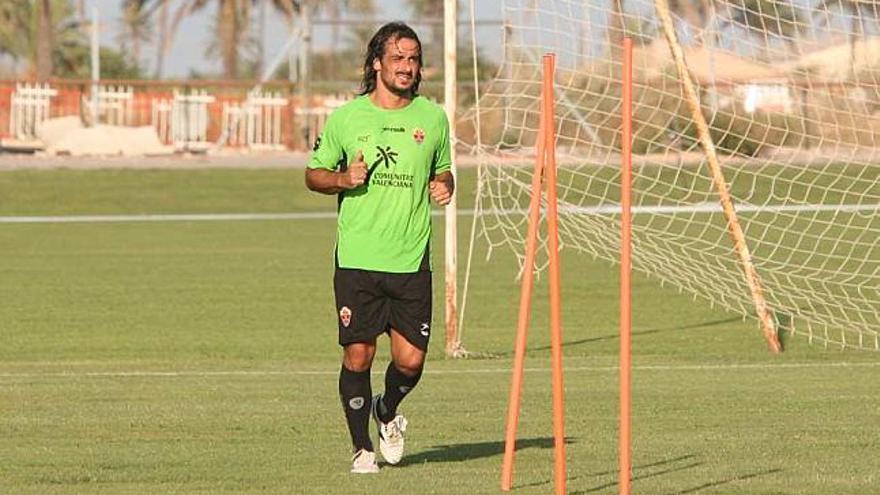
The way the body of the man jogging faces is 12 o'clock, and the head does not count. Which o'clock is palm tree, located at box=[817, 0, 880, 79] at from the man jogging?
The palm tree is roughly at 7 o'clock from the man jogging.

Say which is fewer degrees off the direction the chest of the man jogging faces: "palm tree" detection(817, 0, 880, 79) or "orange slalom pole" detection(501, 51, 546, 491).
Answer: the orange slalom pole

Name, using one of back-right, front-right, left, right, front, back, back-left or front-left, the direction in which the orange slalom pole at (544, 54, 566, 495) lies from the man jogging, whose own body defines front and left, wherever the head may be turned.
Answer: front-left

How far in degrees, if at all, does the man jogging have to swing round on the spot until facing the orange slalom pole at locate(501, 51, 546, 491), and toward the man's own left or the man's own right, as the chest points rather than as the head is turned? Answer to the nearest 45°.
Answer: approximately 45° to the man's own left

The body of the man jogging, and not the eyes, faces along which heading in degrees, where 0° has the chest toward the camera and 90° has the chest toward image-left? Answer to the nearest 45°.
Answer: approximately 0°

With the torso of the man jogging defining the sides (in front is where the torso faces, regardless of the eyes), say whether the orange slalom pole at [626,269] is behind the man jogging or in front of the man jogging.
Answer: in front

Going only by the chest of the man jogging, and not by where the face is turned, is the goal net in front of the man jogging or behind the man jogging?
behind
